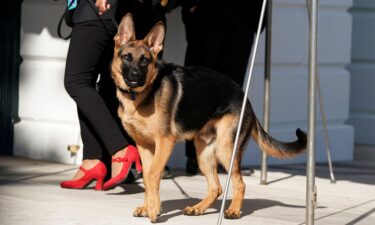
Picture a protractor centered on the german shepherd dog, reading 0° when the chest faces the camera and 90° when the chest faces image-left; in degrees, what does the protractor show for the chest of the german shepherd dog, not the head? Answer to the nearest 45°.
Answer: approximately 45°
